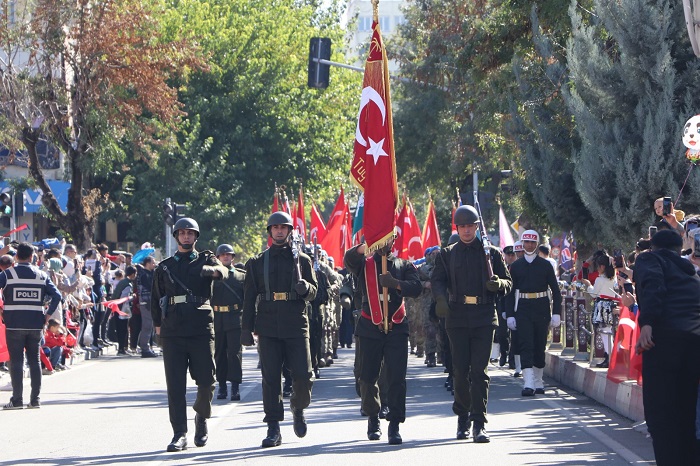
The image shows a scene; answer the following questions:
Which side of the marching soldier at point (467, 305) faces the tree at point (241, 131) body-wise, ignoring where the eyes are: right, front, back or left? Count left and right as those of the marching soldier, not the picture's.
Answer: back

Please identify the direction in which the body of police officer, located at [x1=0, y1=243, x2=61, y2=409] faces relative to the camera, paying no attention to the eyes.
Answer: away from the camera

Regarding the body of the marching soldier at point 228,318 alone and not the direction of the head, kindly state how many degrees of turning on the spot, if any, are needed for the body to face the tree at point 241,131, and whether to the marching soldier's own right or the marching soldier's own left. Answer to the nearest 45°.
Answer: approximately 180°

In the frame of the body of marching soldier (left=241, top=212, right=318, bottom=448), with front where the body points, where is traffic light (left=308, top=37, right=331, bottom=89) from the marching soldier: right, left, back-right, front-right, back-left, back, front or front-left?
back

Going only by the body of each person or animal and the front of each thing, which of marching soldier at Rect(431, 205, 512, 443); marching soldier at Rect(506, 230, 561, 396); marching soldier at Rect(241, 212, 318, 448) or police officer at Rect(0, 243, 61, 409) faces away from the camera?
the police officer

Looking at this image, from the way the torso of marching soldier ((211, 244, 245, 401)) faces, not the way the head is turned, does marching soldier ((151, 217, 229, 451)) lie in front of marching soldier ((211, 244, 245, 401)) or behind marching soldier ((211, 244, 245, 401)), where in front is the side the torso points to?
in front
